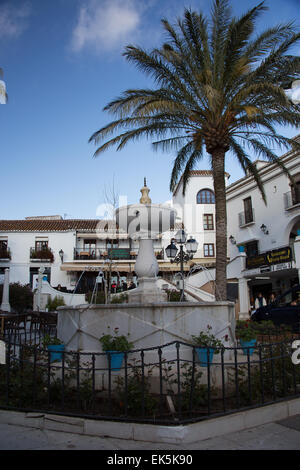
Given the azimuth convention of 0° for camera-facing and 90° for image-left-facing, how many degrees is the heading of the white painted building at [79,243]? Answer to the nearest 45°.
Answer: approximately 0°

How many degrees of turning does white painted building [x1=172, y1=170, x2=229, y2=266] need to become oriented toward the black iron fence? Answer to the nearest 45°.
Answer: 0° — it already faces it

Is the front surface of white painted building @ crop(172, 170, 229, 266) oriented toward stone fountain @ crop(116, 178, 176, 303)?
yes

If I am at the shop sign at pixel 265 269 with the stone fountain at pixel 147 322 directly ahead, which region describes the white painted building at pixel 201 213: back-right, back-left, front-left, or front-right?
back-right

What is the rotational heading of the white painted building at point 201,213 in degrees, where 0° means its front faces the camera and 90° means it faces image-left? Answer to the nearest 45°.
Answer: approximately 0°
